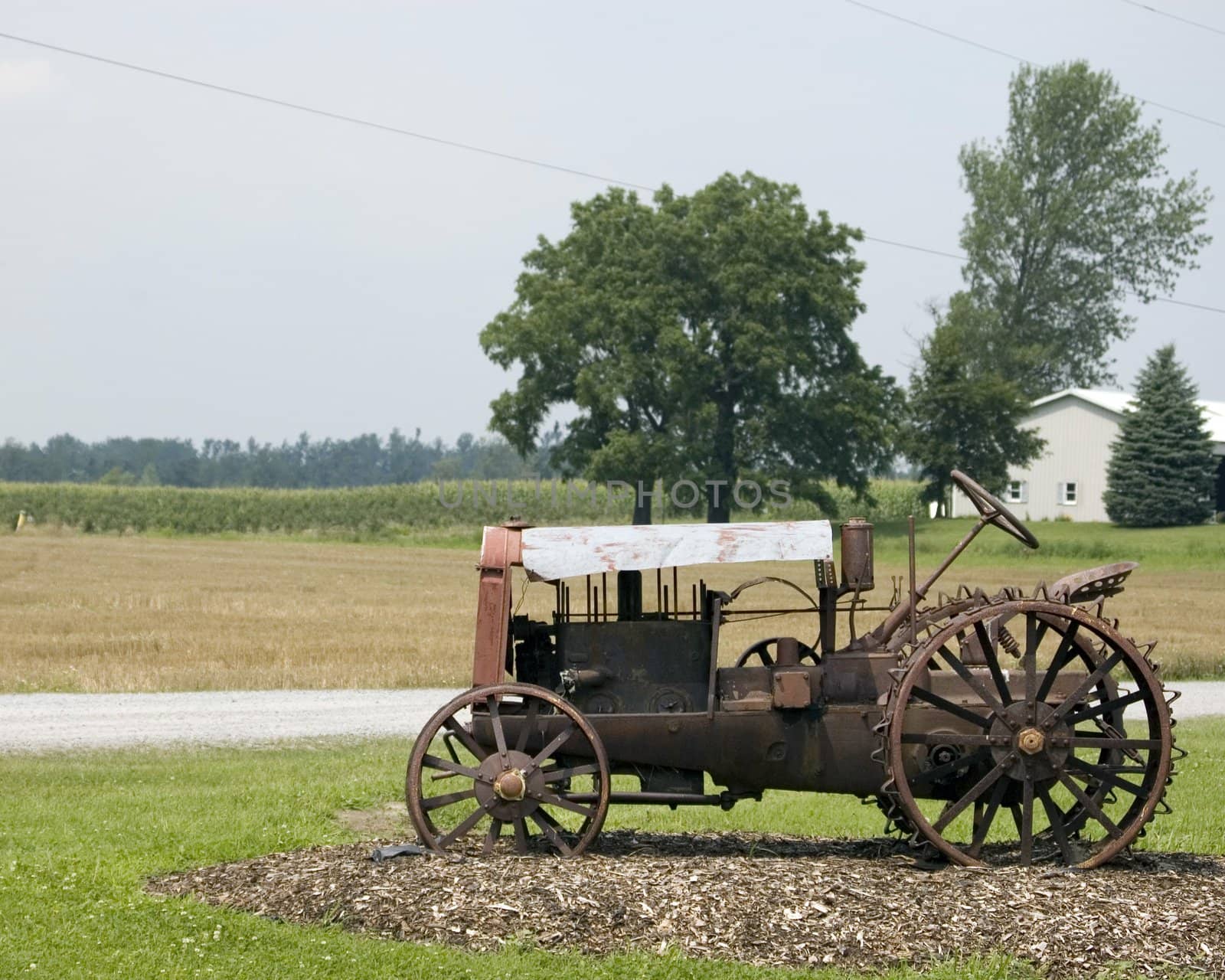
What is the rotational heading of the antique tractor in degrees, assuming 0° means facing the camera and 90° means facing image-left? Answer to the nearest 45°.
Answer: approximately 90°
